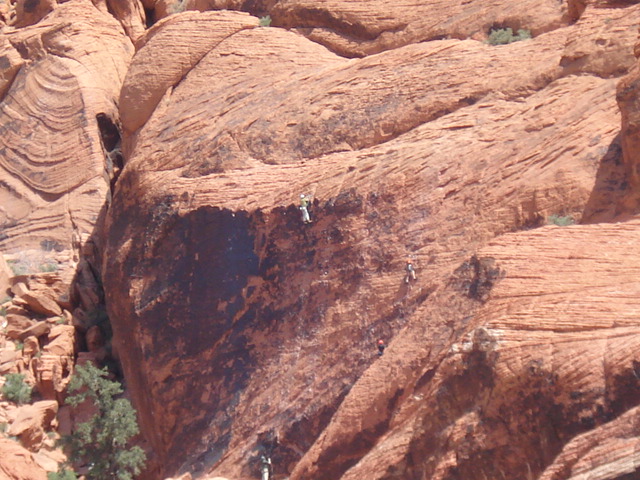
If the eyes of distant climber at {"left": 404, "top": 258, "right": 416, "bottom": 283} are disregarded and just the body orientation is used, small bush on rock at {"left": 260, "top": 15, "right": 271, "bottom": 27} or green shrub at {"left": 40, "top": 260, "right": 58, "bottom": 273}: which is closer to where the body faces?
the small bush on rock

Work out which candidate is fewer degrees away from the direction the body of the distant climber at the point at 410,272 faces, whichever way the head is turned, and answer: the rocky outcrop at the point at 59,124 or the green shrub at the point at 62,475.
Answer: the rocky outcrop

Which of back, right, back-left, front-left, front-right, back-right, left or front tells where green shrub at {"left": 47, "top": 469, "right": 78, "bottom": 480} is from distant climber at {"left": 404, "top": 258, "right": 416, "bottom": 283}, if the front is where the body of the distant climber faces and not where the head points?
left

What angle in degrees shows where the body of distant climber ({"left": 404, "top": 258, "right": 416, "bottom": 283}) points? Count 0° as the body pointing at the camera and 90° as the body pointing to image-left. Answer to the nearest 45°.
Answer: approximately 180°

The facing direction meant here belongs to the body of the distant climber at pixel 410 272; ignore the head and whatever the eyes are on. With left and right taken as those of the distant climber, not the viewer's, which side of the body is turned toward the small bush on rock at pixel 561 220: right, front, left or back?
right

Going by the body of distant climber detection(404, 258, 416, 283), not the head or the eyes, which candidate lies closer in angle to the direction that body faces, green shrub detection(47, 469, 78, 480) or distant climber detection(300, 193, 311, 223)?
the distant climber

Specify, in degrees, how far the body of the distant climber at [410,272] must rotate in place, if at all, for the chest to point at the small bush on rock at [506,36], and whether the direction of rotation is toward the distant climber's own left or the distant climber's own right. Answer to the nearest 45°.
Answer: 0° — they already face it
